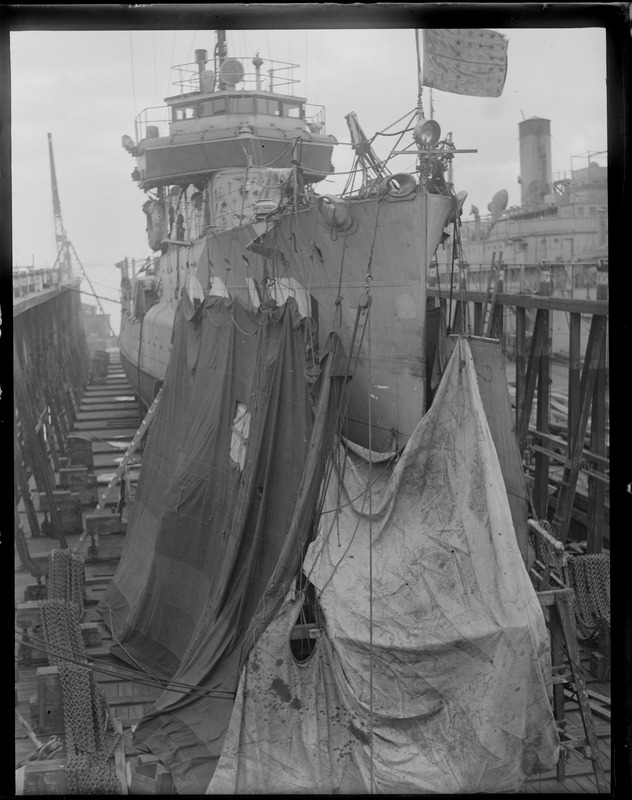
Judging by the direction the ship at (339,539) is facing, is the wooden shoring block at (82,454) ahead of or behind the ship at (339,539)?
behind

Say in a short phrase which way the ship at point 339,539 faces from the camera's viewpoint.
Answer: facing the viewer and to the right of the viewer

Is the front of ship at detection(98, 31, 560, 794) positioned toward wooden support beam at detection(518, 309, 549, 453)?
no

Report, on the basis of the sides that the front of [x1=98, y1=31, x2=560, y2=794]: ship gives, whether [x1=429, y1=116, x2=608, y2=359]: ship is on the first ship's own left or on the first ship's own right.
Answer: on the first ship's own left

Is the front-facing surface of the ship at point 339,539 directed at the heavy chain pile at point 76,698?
no

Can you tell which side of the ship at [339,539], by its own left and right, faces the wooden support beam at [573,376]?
left

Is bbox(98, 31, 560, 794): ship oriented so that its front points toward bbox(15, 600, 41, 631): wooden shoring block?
no

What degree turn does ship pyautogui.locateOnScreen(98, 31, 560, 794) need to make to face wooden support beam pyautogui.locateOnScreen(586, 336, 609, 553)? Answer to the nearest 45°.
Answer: approximately 90° to its left
